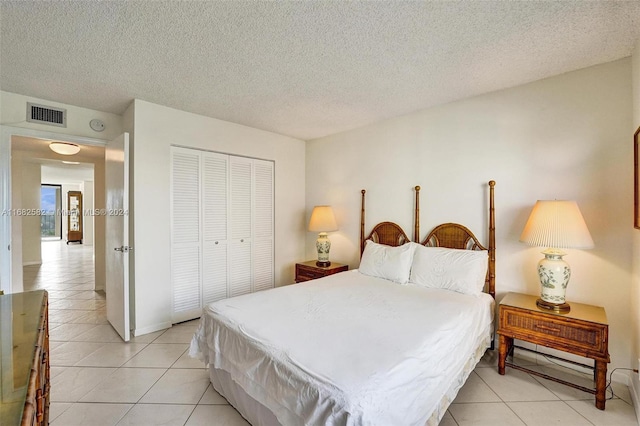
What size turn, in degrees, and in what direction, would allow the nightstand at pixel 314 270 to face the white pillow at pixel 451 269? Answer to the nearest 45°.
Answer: approximately 90° to its left

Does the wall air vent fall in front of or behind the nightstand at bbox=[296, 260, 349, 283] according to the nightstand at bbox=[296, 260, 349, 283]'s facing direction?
in front

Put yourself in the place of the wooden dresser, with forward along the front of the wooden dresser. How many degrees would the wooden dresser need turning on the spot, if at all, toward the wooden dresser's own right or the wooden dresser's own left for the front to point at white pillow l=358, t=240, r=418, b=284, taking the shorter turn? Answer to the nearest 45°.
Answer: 0° — it already faces it

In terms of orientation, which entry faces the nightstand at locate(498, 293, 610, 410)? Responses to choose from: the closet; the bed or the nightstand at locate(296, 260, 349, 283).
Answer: the closet

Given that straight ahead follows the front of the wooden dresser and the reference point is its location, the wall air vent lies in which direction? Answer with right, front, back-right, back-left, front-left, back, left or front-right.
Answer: left

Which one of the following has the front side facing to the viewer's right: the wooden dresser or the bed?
the wooden dresser

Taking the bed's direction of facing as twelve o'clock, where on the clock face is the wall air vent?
The wall air vent is roughly at 2 o'clock from the bed.

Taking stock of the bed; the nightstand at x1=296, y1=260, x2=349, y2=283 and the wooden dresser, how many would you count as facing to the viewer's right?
1

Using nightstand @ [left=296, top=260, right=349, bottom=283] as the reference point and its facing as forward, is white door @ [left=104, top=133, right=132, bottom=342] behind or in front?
in front

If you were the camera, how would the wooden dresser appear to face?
facing to the right of the viewer

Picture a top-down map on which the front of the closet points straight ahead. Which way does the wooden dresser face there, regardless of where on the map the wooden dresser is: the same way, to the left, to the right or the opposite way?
to the left
